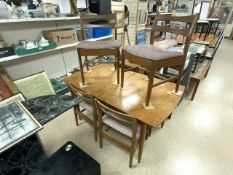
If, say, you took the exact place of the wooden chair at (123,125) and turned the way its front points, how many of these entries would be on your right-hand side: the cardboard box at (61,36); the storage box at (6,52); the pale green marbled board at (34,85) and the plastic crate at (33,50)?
0

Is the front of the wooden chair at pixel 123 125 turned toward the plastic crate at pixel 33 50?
no

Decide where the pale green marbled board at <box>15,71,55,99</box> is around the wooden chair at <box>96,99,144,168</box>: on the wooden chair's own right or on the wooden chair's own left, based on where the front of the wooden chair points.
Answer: on the wooden chair's own left

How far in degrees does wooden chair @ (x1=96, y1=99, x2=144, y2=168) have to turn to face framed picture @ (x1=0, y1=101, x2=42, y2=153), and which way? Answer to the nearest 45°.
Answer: approximately 135° to its left

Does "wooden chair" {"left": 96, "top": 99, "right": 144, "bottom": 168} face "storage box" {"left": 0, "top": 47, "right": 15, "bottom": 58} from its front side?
no

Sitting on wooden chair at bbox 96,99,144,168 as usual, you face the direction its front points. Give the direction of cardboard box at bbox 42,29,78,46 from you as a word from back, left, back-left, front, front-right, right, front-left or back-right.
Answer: left

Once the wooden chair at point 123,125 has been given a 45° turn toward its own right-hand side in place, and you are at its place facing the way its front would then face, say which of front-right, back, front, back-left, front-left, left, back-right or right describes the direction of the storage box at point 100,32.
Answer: left

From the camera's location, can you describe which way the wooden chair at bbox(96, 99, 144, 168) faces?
facing away from the viewer and to the right of the viewer

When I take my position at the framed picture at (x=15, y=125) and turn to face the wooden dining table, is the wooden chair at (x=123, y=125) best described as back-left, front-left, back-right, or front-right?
front-right
